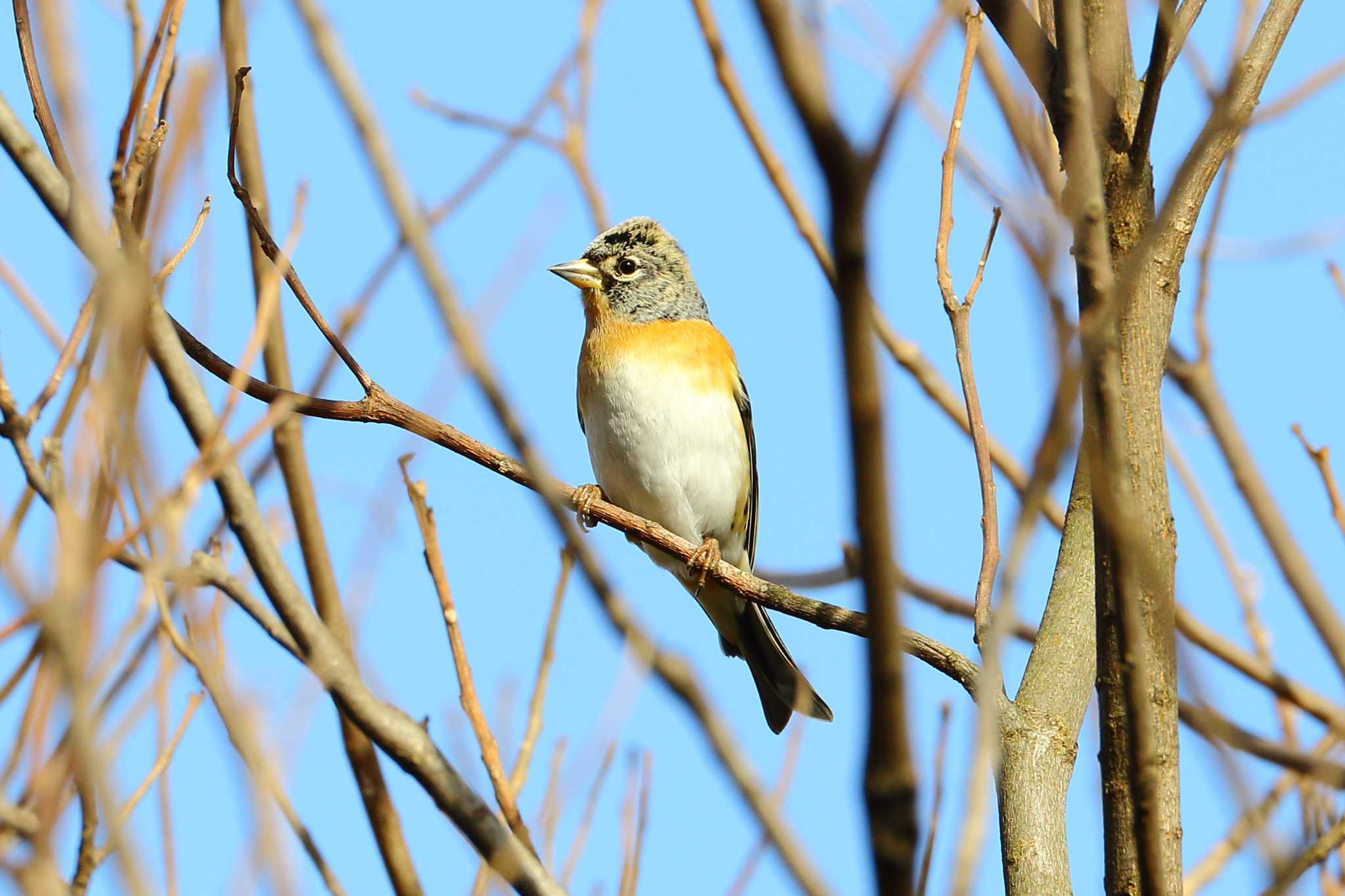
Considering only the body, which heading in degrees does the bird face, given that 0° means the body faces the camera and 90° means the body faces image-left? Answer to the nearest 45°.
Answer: approximately 45°
